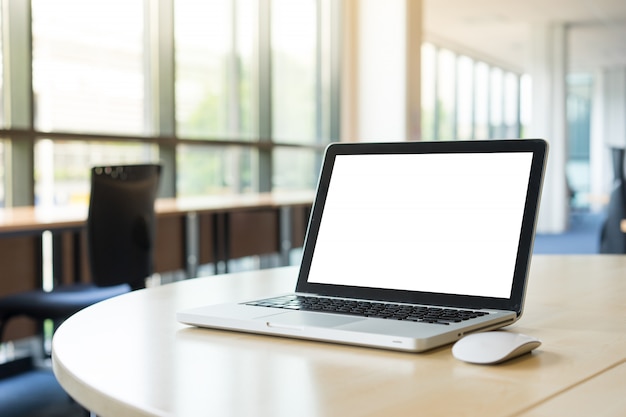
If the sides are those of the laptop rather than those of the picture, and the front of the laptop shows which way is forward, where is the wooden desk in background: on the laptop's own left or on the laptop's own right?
on the laptop's own right

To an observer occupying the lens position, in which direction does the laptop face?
facing the viewer and to the left of the viewer

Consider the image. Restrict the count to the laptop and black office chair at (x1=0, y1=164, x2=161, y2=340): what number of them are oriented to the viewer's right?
0
